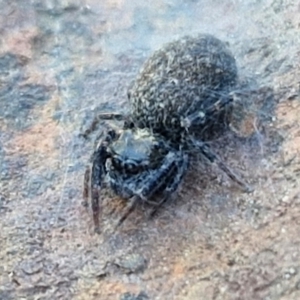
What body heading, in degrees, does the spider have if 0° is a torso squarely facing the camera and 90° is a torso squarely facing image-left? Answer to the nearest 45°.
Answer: approximately 45°
